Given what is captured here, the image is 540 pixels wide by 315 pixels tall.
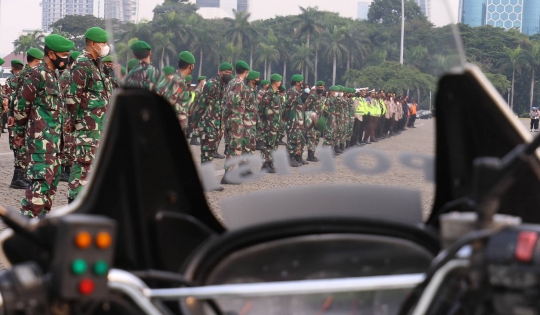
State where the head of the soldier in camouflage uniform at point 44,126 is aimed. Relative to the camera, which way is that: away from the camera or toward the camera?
toward the camera

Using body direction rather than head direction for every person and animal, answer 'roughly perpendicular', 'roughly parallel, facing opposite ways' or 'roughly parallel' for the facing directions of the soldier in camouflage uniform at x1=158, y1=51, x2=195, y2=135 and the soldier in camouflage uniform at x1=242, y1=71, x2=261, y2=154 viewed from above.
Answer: roughly parallel

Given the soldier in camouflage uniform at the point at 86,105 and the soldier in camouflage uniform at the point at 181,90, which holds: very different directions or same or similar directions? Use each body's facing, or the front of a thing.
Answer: same or similar directions
